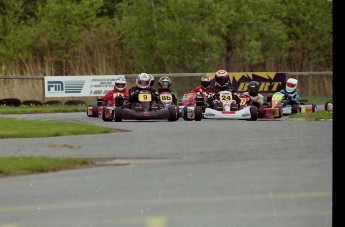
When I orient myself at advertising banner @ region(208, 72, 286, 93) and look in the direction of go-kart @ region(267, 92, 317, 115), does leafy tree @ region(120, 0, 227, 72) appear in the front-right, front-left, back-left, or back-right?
back-right

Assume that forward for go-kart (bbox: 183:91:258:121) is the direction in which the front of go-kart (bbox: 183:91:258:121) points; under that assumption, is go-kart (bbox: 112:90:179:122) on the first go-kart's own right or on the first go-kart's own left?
on the first go-kart's own right

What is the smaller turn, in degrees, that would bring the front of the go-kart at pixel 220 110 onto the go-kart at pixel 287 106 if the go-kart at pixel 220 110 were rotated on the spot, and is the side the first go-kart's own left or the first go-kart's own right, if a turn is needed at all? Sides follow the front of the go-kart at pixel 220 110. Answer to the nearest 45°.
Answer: approximately 135° to the first go-kart's own left

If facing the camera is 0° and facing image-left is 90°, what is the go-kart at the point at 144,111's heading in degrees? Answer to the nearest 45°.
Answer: approximately 0°

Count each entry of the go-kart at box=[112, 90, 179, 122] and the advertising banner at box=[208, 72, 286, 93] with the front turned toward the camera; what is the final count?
2

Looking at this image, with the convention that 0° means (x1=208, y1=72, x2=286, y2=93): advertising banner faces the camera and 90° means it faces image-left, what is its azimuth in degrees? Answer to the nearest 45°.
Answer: approximately 0°

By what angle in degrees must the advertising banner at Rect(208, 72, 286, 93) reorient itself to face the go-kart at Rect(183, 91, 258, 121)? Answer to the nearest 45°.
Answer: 0° — it already faces it
